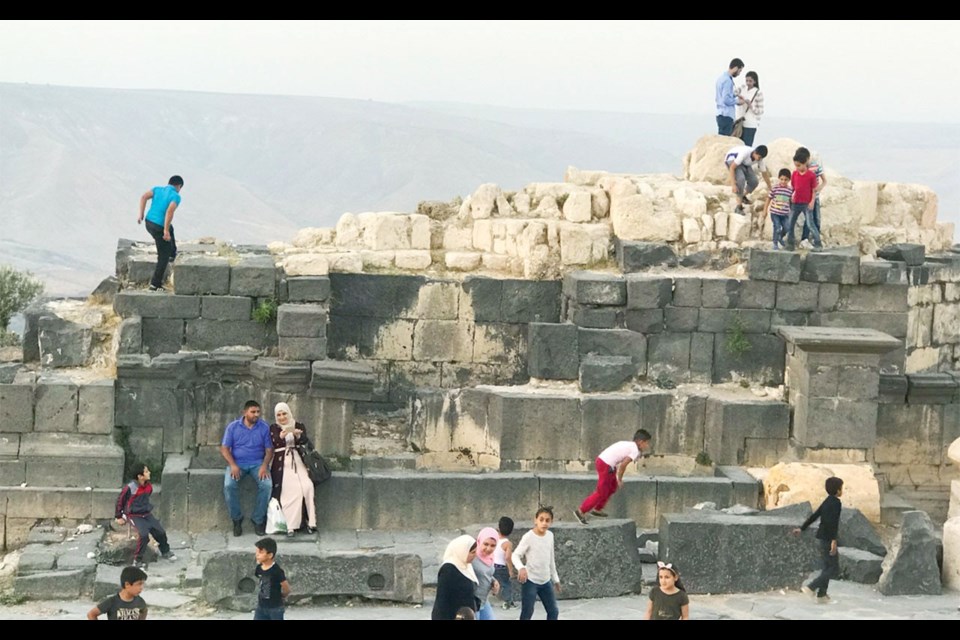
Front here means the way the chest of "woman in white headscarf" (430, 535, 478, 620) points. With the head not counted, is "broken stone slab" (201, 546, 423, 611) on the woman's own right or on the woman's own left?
on the woman's own left

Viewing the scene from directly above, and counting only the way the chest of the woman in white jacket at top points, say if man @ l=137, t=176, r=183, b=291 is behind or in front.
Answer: in front

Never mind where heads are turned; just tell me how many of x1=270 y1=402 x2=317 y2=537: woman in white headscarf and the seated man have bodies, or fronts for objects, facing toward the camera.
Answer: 2

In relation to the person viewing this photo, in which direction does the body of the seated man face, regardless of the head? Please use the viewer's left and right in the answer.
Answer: facing the viewer

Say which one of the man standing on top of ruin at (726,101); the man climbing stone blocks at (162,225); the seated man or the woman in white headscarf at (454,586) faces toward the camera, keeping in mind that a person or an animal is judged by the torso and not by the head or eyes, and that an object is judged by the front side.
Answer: the seated man

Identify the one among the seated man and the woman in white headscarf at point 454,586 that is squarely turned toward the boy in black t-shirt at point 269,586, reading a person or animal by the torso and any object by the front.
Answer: the seated man

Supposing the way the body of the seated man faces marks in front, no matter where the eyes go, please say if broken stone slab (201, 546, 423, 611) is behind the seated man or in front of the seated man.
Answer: in front

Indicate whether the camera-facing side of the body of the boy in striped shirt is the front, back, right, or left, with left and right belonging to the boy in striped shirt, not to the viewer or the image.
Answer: front

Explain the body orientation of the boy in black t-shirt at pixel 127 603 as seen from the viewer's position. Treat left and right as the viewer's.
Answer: facing the viewer and to the right of the viewer

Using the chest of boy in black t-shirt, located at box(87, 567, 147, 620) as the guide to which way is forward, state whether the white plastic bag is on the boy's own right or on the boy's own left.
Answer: on the boy's own left

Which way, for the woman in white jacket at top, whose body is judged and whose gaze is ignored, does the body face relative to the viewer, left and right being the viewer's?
facing the viewer and to the left of the viewer
